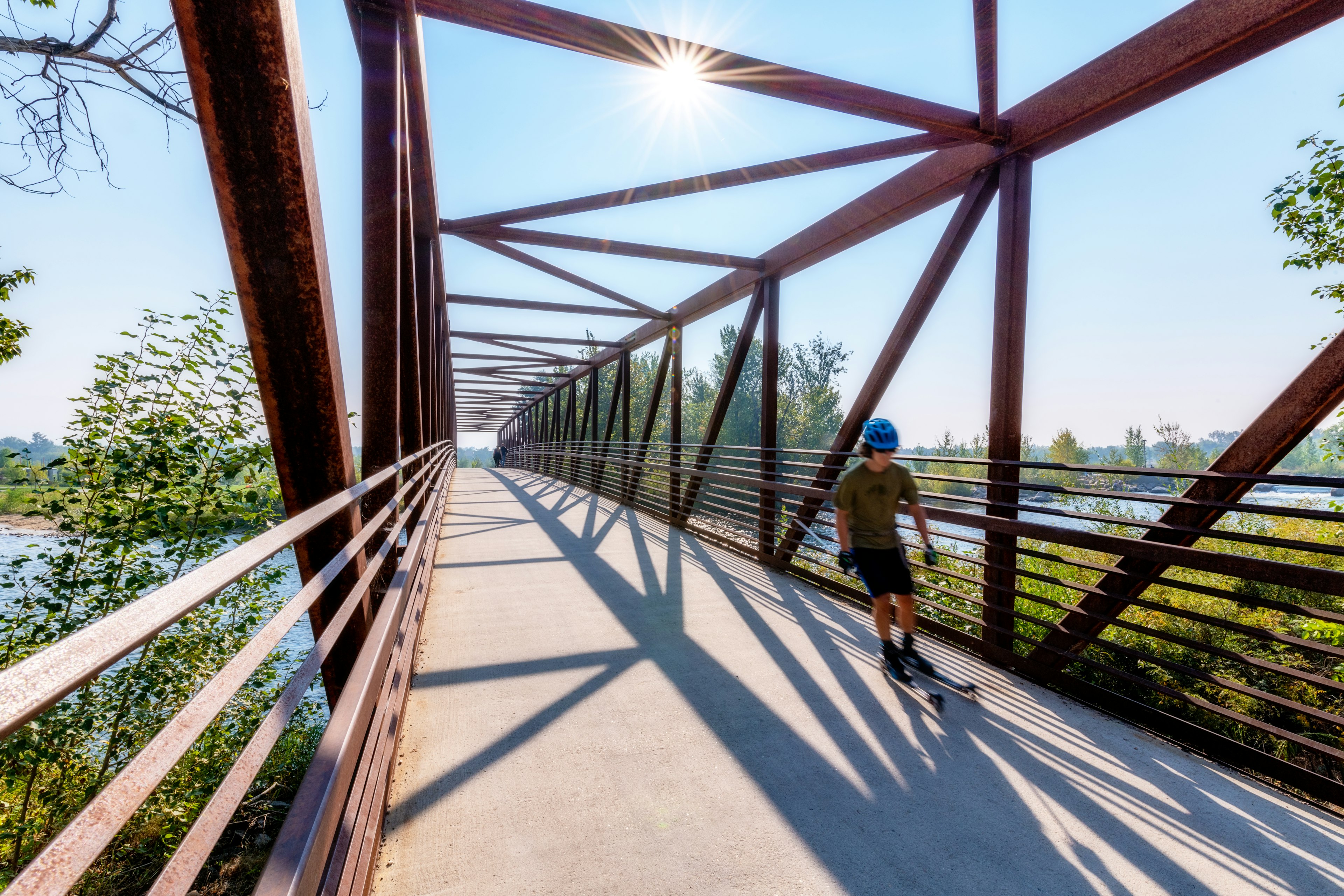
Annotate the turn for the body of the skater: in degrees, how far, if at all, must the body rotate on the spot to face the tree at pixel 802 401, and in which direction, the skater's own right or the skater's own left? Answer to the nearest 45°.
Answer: approximately 135° to the skater's own left

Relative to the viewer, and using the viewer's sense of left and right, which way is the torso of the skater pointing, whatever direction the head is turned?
facing the viewer and to the right of the viewer
